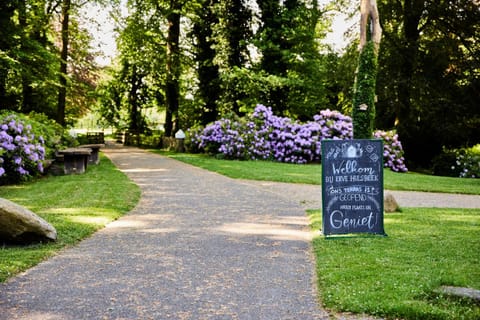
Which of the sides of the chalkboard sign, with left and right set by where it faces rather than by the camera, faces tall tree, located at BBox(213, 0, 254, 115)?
back

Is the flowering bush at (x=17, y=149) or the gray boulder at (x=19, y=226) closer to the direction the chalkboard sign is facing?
the gray boulder

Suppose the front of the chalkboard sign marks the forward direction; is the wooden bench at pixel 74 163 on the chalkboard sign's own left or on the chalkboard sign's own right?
on the chalkboard sign's own right

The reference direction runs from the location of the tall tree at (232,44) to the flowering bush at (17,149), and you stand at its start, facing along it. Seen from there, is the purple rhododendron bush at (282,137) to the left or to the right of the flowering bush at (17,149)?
left

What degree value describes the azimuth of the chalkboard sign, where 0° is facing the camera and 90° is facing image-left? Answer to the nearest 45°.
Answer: approximately 0°

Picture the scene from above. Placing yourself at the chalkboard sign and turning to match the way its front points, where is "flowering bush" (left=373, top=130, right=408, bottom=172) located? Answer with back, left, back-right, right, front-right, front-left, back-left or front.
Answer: back

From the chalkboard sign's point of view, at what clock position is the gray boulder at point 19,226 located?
The gray boulder is roughly at 2 o'clock from the chalkboard sign.

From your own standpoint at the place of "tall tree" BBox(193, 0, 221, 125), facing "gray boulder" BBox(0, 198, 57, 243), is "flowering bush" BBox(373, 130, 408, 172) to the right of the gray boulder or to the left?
left

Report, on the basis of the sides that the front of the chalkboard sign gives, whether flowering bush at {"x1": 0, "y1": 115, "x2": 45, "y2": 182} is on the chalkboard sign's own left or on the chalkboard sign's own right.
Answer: on the chalkboard sign's own right

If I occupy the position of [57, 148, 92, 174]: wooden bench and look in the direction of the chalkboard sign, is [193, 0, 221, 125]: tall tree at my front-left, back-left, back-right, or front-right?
back-left

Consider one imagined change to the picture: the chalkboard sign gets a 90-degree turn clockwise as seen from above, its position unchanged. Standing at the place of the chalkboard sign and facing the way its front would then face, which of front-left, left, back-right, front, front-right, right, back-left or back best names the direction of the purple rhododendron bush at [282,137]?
right

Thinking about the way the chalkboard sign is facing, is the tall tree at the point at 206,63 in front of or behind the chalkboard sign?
behind
